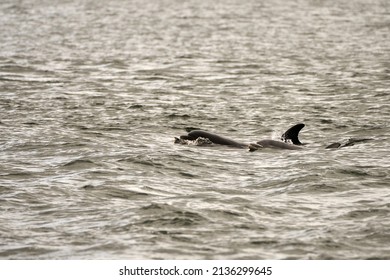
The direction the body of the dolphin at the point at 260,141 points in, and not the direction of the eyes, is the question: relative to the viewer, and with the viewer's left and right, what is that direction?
facing to the left of the viewer
